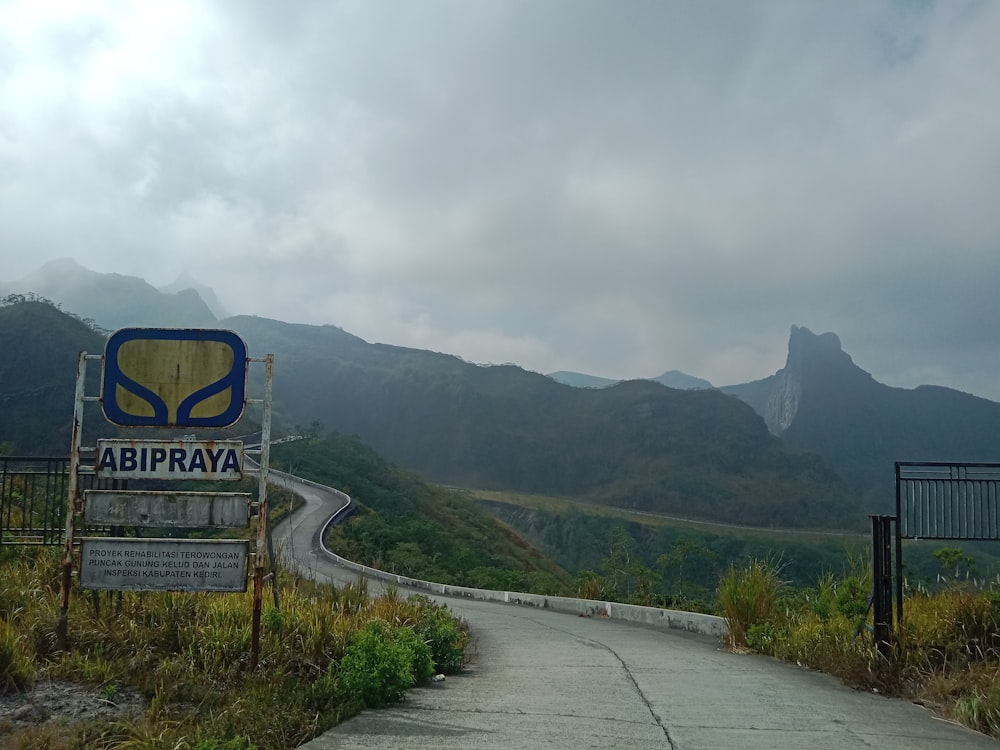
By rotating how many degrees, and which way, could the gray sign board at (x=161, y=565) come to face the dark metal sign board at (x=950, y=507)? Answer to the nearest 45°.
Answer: approximately 90° to its left

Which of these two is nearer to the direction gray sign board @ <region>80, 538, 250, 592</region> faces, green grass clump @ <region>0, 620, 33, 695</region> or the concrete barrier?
the green grass clump

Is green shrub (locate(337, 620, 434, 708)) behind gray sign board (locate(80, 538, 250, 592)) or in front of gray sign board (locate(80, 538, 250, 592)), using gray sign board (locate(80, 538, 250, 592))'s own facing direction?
in front

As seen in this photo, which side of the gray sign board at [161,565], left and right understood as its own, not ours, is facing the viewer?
front

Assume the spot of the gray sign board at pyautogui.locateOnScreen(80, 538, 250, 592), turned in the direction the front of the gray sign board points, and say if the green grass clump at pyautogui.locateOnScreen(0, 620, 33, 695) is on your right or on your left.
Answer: on your right

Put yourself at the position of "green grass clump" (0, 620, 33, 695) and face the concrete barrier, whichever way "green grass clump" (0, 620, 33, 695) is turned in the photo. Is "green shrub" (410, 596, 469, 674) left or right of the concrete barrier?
right

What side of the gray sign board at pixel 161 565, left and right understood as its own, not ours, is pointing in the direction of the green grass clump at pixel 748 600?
left

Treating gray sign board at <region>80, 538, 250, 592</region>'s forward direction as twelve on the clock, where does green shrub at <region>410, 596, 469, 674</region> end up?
The green shrub is roughly at 9 o'clock from the gray sign board.
